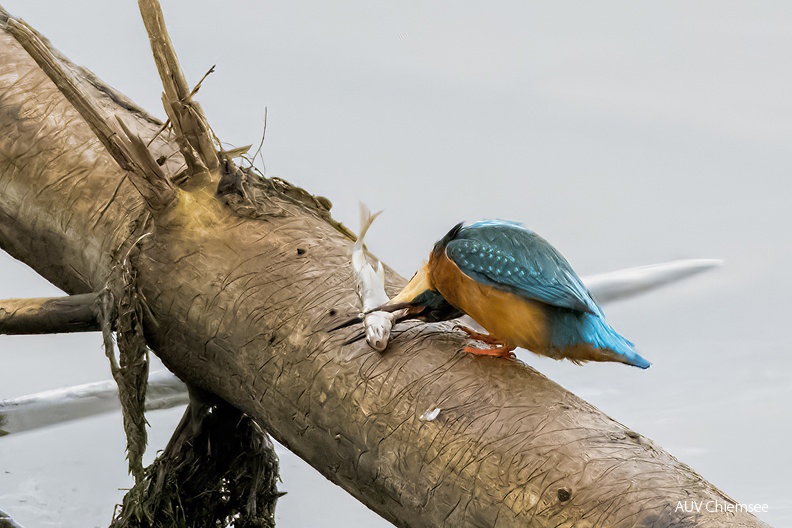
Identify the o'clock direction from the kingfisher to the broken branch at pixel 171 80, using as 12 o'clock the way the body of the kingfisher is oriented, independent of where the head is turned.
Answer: The broken branch is roughly at 1 o'clock from the kingfisher.

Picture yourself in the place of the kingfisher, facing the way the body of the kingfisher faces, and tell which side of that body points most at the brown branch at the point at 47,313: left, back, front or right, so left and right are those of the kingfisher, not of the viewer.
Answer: front

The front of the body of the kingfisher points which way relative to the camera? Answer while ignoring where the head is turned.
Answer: to the viewer's left

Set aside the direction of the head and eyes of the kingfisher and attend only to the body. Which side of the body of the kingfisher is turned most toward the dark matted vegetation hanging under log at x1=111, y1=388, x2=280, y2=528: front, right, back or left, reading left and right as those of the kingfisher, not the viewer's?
front
